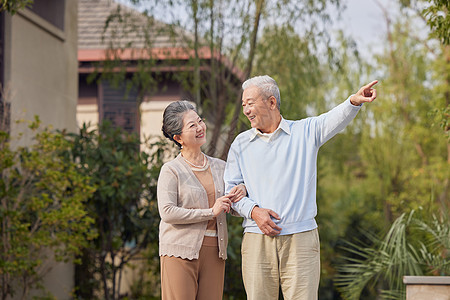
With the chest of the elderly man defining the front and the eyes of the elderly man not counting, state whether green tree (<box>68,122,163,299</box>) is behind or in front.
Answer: behind

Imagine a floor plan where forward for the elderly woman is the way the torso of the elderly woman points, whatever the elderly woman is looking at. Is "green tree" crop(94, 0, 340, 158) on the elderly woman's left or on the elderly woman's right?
on the elderly woman's left

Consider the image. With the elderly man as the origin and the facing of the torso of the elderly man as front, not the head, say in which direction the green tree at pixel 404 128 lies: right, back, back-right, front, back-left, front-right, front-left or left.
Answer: back

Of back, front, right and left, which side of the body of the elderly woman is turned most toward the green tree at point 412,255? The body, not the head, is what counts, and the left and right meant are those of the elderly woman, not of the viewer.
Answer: left

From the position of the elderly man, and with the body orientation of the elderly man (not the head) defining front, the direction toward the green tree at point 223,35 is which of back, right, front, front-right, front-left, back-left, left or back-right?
back

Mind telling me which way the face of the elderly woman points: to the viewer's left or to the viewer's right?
to the viewer's right

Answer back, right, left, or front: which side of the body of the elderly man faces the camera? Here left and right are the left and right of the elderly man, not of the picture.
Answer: front

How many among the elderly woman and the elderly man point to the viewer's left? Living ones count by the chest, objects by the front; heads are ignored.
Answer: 0
